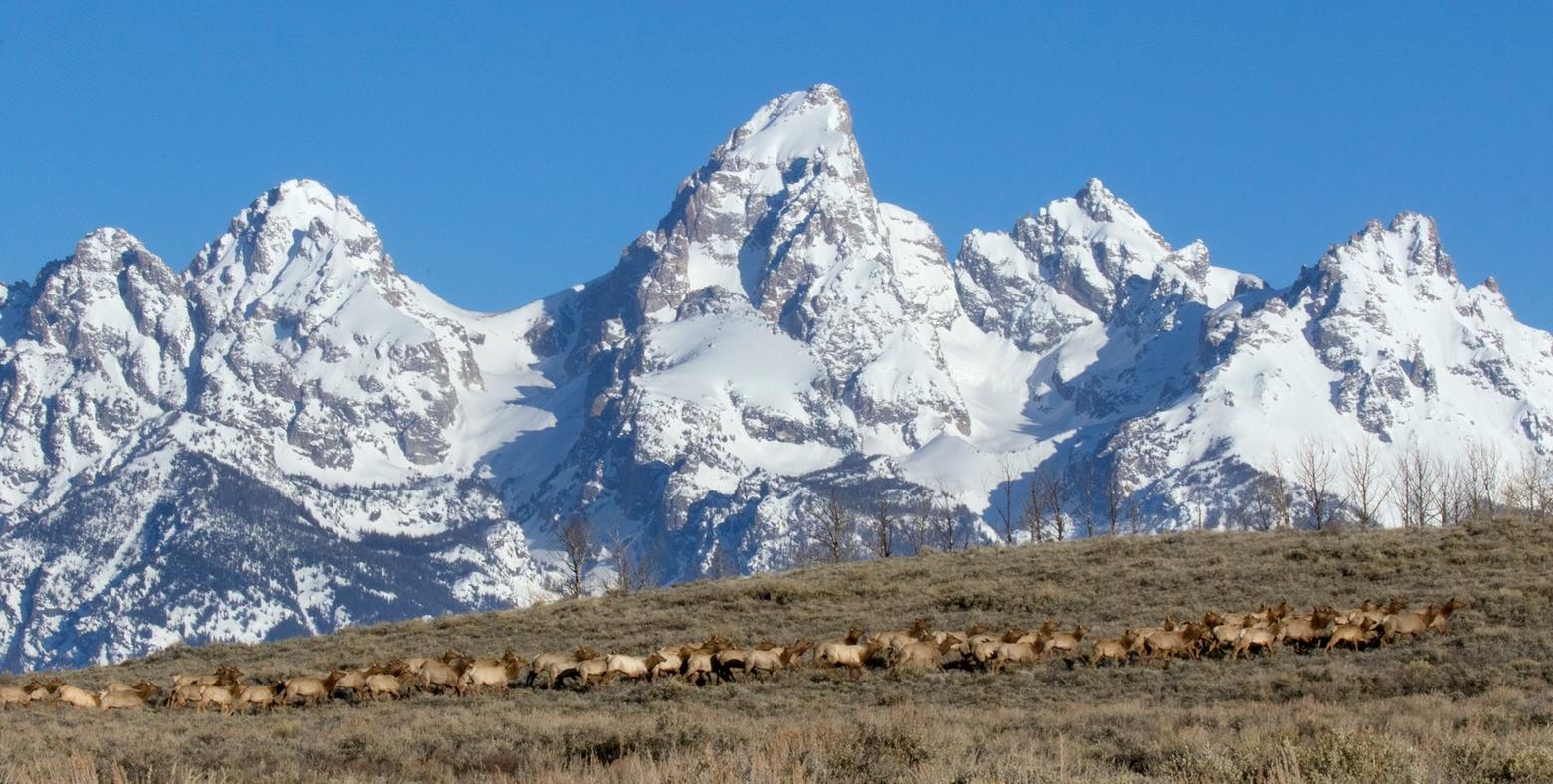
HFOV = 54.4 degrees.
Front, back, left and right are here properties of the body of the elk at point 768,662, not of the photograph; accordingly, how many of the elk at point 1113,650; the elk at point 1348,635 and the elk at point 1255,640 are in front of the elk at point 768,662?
3

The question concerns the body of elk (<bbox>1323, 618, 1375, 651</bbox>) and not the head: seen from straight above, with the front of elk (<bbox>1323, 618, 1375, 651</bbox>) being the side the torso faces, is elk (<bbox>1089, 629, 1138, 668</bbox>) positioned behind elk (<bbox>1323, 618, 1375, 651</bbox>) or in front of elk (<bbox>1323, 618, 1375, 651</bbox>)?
behind

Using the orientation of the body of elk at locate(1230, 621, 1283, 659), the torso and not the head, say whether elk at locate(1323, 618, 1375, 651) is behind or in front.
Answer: in front

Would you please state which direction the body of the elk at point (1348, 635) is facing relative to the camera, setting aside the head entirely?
to the viewer's right

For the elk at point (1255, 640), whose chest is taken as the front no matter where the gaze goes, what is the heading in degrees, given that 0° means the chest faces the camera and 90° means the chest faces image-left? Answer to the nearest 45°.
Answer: approximately 270°

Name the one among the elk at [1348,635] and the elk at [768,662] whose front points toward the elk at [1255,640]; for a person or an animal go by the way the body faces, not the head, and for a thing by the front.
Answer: the elk at [768,662]

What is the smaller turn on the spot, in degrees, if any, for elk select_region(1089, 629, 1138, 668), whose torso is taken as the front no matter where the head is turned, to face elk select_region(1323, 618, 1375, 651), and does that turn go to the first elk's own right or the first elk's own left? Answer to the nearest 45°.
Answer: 0° — it already faces it

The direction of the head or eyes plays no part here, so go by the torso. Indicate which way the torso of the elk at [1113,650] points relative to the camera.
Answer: to the viewer's right

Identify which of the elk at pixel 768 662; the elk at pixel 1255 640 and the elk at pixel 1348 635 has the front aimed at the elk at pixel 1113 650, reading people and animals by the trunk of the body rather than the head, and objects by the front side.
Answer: the elk at pixel 768 662

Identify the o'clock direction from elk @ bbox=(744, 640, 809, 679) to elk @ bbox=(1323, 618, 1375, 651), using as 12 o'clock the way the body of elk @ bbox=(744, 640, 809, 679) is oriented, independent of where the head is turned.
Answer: elk @ bbox=(1323, 618, 1375, 651) is roughly at 12 o'clock from elk @ bbox=(744, 640, 809, 679).

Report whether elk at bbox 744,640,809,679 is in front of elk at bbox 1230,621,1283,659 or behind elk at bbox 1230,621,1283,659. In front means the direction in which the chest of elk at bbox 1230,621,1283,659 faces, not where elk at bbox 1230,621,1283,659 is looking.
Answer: behind

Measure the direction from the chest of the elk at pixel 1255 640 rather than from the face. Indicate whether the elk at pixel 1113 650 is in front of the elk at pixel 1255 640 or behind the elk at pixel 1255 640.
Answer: behind

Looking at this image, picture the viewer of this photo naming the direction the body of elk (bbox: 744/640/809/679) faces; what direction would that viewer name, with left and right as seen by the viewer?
facing to the right of the viewer
